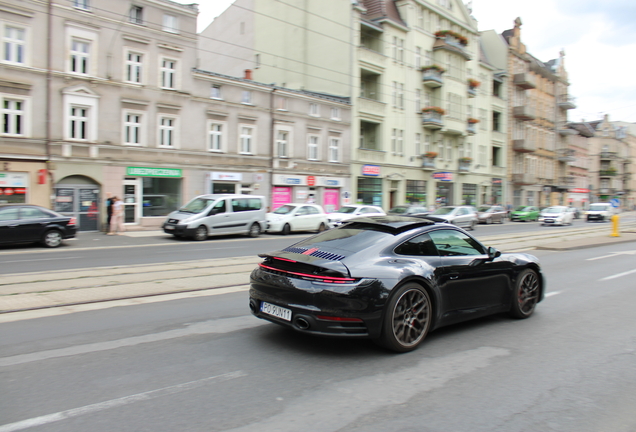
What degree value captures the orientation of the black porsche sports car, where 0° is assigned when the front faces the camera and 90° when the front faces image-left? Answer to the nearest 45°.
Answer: approximately 225°

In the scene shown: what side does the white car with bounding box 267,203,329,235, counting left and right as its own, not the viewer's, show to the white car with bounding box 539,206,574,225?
back

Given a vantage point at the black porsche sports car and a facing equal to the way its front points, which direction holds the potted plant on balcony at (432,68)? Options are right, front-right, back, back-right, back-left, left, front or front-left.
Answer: front-left

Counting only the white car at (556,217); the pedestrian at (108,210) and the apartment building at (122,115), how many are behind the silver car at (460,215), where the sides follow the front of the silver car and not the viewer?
1

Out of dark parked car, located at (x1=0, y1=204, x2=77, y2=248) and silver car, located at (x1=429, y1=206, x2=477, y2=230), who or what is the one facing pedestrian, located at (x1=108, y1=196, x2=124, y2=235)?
the silver car

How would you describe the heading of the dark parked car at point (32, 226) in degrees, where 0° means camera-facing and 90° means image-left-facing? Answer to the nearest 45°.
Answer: approximately 90°

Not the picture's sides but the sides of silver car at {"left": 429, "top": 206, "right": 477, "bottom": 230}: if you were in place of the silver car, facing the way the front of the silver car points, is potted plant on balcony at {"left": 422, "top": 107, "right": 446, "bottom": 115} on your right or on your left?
on your right

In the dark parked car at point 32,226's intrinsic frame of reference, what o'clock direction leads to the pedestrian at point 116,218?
The pedestrian is roughly at 4 o'clock from the dark parked car.

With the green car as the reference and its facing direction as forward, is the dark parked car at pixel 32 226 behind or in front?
in front

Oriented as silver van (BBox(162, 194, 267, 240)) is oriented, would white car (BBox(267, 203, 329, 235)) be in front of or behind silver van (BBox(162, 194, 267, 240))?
behind

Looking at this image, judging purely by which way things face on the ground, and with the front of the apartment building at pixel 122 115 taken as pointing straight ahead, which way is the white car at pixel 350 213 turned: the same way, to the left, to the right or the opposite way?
to the right

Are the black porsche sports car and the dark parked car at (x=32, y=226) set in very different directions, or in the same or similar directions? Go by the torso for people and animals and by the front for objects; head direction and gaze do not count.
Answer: very different directions

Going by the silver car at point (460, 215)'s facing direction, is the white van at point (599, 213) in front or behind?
behind
